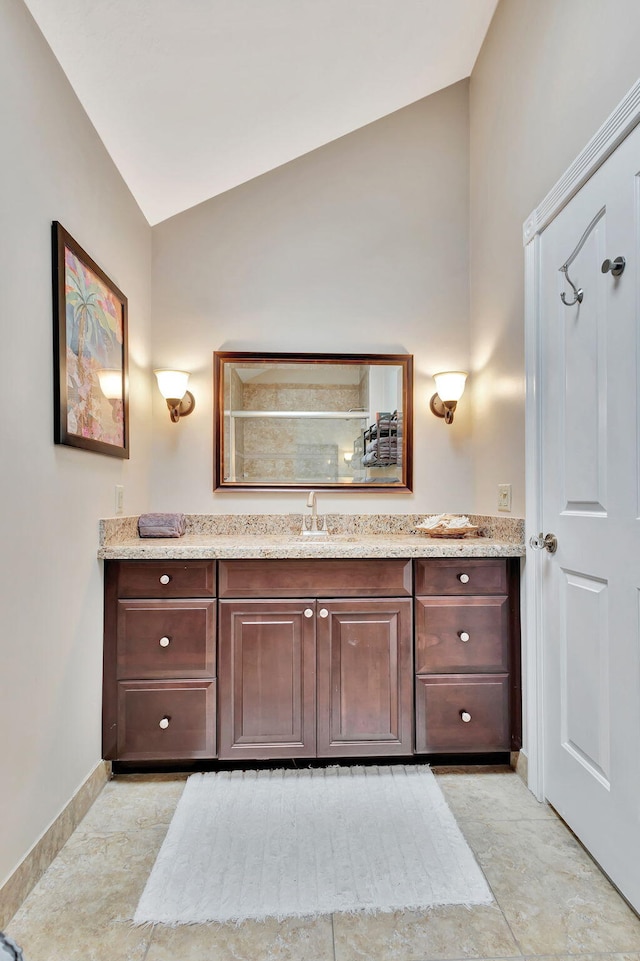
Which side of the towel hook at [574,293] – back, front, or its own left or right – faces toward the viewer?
left

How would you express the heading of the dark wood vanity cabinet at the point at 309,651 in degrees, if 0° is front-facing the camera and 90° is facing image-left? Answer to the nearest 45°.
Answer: approximately 0°

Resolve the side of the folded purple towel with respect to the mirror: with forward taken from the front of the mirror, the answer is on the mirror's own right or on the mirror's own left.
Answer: on the mirror's own right

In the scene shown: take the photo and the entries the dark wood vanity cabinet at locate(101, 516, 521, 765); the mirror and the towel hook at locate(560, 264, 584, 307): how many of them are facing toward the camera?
2

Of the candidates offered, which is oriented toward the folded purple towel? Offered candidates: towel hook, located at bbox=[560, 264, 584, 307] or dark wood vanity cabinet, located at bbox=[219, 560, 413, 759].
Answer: the towel hook

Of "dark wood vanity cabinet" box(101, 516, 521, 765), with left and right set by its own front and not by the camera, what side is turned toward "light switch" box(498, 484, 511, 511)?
left

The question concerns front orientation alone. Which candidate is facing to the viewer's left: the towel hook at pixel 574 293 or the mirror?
the towel hook
